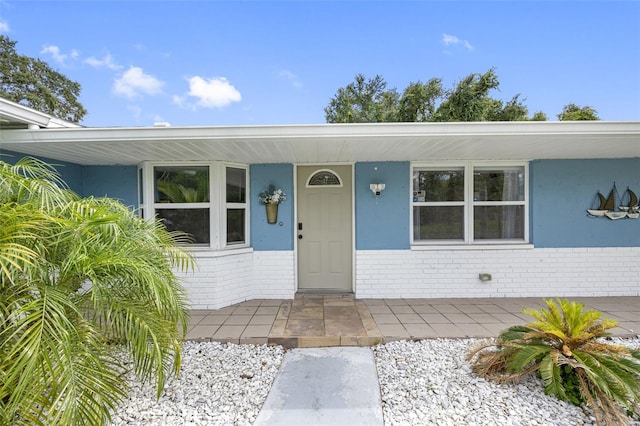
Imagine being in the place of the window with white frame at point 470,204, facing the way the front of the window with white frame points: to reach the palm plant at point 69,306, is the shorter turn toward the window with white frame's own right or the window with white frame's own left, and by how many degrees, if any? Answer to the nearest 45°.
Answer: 0° — it already faces it

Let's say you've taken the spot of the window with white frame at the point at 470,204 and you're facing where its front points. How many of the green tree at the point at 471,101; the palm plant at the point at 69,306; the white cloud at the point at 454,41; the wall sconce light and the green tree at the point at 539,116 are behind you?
3

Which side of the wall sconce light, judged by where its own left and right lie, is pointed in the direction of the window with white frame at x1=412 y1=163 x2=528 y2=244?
left

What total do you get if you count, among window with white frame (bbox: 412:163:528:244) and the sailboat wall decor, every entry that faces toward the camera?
2

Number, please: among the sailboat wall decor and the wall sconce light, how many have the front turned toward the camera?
2

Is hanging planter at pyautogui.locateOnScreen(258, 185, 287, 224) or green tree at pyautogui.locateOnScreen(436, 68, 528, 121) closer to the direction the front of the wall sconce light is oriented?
the hanging planter

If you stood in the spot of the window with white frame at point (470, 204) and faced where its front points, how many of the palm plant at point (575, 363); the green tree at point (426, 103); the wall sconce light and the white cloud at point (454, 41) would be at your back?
2

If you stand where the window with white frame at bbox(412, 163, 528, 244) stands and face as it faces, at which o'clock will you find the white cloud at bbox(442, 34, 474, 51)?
The white cloud is roughly at 6 o'clock from the window with white frame.
